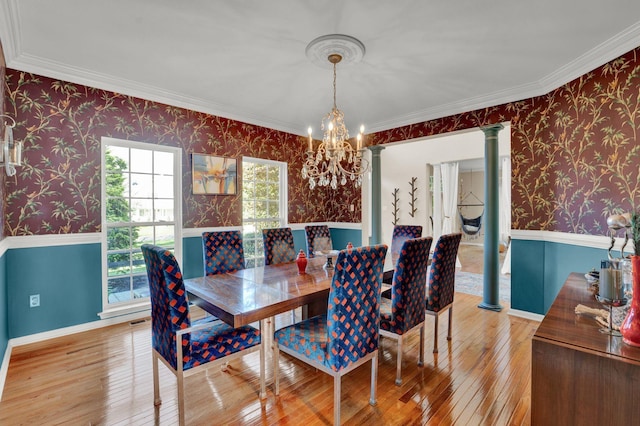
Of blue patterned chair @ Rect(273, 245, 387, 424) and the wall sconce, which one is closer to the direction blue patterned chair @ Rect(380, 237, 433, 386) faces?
the wall sconce

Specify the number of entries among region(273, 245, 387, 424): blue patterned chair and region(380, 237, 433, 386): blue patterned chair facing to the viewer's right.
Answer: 0

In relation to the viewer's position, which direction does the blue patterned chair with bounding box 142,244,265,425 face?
facing away from the viewer and to the right of the viewer

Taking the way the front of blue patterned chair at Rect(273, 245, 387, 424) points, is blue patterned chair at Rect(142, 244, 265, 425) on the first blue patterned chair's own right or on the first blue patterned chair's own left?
on the first blue patterned chair's own left

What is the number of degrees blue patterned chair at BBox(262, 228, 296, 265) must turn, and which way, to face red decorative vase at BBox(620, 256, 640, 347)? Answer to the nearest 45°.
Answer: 0° — it already faces it

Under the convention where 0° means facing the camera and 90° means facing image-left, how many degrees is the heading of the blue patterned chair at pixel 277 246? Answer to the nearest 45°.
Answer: approximately 315°

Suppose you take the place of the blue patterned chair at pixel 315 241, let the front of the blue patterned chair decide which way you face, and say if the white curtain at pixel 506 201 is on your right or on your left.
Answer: on your left

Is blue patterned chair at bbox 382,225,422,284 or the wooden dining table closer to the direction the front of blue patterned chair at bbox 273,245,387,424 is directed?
the wooden dining table

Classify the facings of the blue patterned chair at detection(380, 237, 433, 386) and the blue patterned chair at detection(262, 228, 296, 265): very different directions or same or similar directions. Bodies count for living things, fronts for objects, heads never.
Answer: very different directions

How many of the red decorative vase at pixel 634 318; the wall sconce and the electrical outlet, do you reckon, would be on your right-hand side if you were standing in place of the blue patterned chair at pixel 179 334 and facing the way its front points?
1

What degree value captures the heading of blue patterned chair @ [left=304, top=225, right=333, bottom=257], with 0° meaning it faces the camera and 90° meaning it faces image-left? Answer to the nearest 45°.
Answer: approximately 315°
